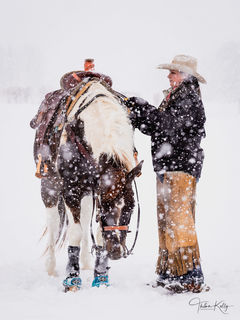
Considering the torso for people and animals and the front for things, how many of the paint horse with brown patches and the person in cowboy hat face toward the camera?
1

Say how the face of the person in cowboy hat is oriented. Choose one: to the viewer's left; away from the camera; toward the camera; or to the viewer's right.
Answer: to the viewer's left

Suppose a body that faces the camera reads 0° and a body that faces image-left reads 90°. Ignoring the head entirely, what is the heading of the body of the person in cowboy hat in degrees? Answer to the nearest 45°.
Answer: approximately 90°

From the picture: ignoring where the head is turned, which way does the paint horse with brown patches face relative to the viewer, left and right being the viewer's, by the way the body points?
facing the viewer

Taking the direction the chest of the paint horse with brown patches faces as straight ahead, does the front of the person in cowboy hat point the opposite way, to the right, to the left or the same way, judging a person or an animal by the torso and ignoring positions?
to the right

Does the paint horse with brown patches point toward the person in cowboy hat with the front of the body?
no

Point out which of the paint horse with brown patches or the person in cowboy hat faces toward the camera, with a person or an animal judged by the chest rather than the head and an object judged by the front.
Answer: the paint horse with brown patches

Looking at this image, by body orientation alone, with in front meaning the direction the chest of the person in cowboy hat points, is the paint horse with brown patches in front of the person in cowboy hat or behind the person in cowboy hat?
in front
